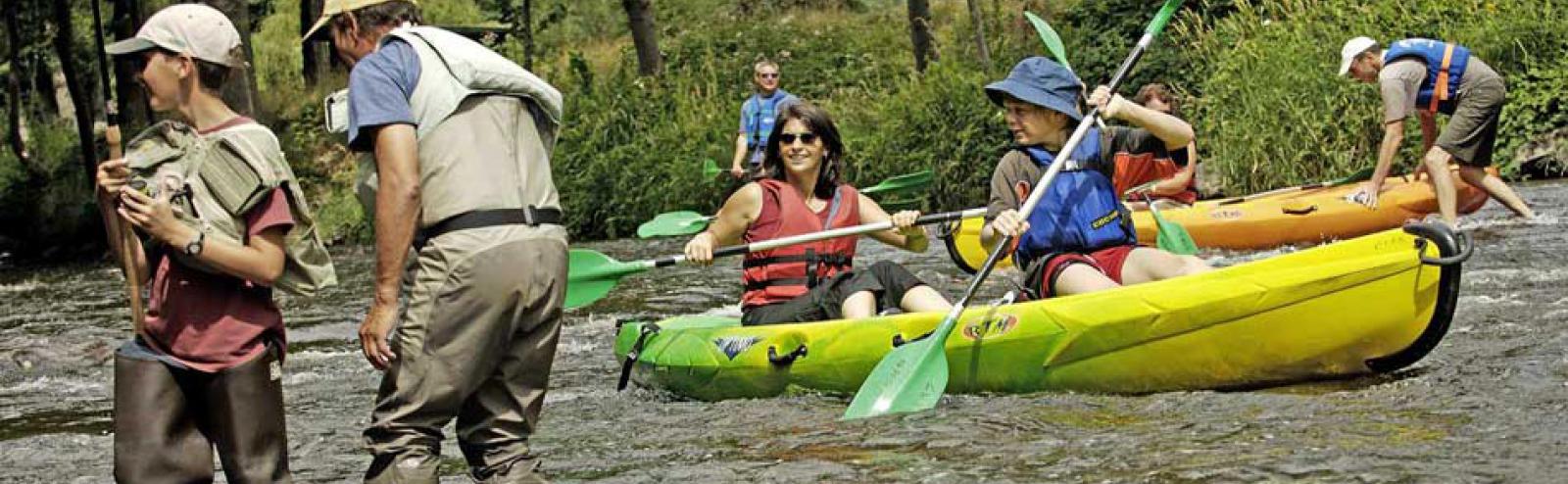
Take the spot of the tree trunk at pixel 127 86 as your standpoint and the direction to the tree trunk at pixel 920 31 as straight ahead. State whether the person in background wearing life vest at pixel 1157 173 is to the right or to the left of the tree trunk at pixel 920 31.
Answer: right

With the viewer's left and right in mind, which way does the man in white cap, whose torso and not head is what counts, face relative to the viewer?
facing to the left of the viewer

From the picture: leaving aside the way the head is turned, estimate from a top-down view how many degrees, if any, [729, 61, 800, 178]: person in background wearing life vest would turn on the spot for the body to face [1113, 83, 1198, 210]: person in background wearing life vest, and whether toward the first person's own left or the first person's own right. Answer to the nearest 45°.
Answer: approximately 45° to the first person's own left

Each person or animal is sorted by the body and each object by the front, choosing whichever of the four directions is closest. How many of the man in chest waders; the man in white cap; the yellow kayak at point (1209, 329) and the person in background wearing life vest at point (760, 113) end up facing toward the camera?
1

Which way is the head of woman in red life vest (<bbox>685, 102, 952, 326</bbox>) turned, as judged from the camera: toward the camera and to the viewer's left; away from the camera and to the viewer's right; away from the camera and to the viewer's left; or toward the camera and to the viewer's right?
toward the camera and to the viewer's left

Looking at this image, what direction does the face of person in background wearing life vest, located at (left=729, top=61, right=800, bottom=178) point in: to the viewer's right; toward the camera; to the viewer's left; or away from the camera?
toward the camera

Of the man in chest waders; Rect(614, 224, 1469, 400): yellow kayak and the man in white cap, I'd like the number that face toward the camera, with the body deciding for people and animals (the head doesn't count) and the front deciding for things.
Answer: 0

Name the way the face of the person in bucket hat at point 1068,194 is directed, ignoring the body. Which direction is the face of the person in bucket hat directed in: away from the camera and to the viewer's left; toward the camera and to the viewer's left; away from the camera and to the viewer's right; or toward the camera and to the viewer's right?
toward the camera and to the viewer's left
